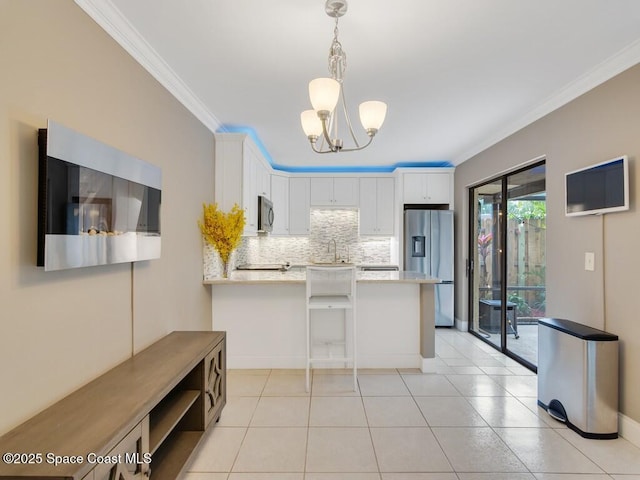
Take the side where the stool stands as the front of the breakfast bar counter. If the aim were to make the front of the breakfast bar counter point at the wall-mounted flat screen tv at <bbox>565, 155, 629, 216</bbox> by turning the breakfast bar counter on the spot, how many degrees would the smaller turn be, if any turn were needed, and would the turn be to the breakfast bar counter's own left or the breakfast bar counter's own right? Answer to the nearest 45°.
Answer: approximately 45° to the breakfast bar counter's own left

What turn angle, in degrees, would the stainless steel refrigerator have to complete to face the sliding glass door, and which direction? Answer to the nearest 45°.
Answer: approximately 45° to its left

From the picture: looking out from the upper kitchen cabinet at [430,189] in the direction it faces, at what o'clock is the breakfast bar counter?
The breakfast bar counter is roughly at 1 o'clock from the upper kitchen cabinet.

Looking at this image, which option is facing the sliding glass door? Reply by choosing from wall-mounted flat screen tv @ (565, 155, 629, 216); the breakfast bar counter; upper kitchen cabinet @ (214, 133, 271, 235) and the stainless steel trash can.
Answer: the upper kitchen cabinet

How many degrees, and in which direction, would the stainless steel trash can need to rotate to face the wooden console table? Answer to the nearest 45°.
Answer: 0° — it already faces it

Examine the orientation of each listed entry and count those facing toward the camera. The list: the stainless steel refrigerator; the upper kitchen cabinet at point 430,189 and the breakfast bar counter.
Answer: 3

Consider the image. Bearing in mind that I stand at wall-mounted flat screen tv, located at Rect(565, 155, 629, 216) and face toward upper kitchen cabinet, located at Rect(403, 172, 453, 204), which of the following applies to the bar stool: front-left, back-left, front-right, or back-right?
front-left

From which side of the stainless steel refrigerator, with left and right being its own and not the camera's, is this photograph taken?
front

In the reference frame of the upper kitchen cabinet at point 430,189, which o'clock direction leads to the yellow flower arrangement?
The yellow flower arrangement is roughly at 1 o'clock from the upper kitchen cabinet.

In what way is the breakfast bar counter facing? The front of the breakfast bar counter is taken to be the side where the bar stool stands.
toward the camera

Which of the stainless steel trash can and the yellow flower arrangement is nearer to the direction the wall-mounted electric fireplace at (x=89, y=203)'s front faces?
the stainless steel trash can

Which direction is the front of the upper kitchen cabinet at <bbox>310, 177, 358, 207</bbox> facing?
toward the camera

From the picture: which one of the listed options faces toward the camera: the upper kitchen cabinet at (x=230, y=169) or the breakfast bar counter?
the breakfast bar counter

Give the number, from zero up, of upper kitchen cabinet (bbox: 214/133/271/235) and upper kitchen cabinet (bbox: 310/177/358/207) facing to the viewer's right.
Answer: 1

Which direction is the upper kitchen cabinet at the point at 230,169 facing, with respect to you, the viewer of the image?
facing to the right of the viewer

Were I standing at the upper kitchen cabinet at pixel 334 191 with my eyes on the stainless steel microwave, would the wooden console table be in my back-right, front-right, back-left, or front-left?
front-left

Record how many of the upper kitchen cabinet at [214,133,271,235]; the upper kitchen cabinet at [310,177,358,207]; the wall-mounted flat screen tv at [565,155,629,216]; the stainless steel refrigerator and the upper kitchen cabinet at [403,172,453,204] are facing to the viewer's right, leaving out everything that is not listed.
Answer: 1
